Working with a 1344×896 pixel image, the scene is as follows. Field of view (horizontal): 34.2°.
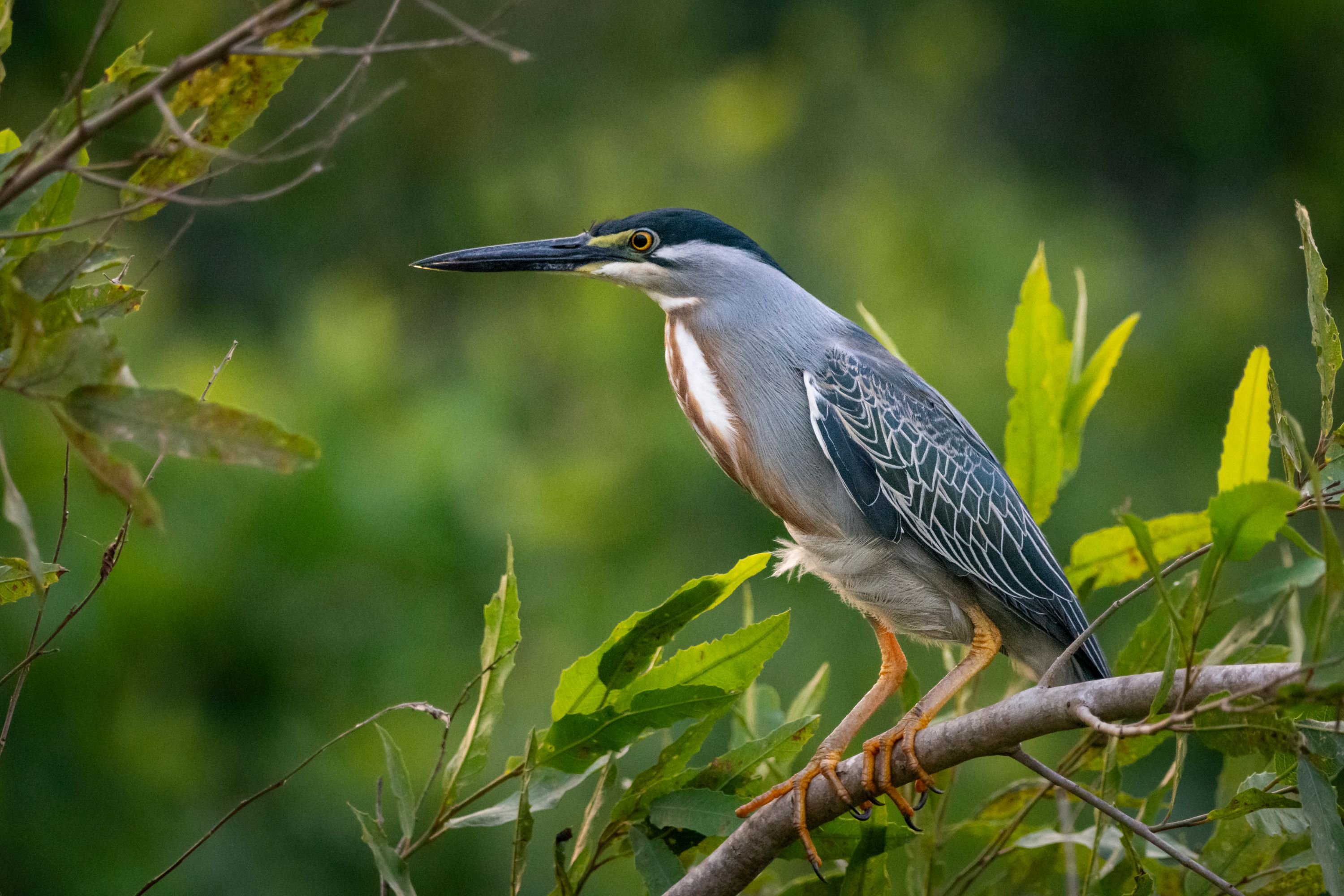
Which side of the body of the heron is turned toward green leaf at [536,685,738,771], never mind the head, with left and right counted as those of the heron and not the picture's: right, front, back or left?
front

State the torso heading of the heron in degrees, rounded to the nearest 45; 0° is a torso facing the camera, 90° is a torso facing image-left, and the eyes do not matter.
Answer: approximately 90°
